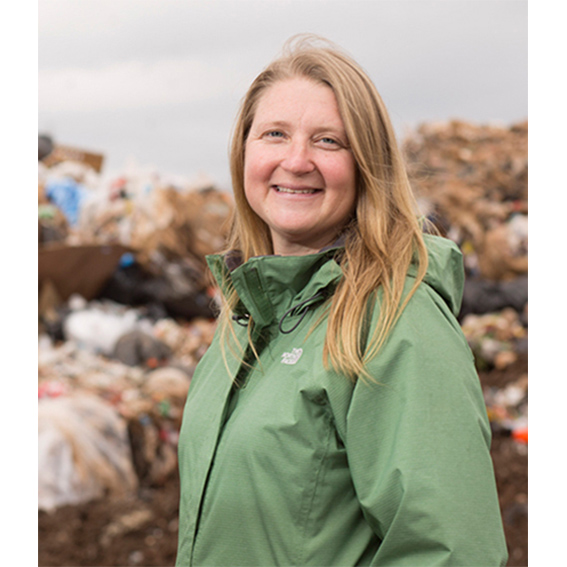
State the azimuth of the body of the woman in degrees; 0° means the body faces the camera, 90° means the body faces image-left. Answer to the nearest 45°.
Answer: approximately 45°

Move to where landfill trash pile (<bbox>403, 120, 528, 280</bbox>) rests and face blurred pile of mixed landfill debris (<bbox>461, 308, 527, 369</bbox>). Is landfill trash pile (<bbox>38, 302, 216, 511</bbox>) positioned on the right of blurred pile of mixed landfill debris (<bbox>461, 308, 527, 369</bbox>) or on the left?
right

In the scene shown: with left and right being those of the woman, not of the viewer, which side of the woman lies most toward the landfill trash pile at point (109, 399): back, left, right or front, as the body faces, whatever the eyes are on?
right

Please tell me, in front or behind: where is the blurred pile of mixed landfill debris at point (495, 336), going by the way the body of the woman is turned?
behind

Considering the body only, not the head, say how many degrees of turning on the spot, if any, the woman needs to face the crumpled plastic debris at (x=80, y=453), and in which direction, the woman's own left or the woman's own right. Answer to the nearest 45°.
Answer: approximately 90° to the woman's own right

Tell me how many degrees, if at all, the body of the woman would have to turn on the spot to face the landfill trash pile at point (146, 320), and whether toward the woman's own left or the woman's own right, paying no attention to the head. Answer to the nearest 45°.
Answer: approximately 135° to the woman's own right
